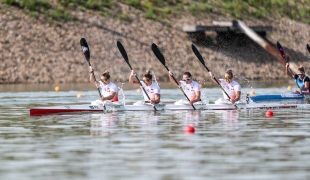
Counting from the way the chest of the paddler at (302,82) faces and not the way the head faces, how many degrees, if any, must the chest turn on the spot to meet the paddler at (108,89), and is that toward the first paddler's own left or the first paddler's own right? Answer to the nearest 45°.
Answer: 0° — they already face them

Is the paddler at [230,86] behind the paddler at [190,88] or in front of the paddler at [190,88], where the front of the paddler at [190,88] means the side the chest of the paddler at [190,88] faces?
behind

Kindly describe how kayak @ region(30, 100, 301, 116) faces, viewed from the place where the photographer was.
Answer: facing to the left of the viewer

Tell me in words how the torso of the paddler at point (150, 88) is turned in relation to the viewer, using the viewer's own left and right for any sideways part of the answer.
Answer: facing the viewer and to the left of the viewer

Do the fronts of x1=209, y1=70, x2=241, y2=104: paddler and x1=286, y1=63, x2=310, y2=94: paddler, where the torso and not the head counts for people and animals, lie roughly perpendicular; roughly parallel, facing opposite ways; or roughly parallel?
roughly parallel

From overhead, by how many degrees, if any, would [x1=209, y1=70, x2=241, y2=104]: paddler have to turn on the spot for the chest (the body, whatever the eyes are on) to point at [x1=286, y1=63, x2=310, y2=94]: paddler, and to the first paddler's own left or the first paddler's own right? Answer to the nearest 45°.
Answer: approximately 180°

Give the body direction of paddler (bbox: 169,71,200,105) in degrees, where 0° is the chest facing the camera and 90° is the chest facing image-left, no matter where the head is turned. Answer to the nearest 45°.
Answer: approximately 45°

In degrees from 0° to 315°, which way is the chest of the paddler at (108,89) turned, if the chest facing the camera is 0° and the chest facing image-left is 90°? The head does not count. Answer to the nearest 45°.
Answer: approximately 45°
